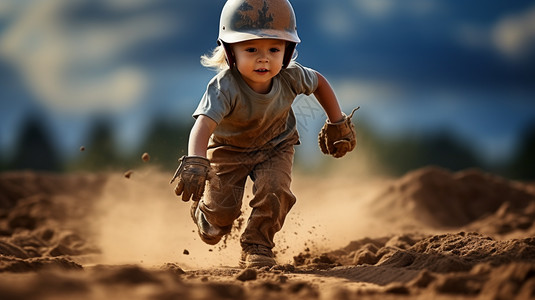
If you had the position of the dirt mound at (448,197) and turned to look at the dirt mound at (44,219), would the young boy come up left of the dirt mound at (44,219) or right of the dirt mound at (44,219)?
left

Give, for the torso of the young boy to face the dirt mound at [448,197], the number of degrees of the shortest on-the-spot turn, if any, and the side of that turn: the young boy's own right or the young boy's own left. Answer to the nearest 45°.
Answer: approximately 135° to the young boy's own left

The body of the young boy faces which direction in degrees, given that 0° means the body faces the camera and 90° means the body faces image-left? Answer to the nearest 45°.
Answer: approximately 0°

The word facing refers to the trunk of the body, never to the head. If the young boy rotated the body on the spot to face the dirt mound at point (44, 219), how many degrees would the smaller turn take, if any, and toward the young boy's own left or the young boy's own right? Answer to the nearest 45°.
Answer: approximately 135° to the young boy's own right
